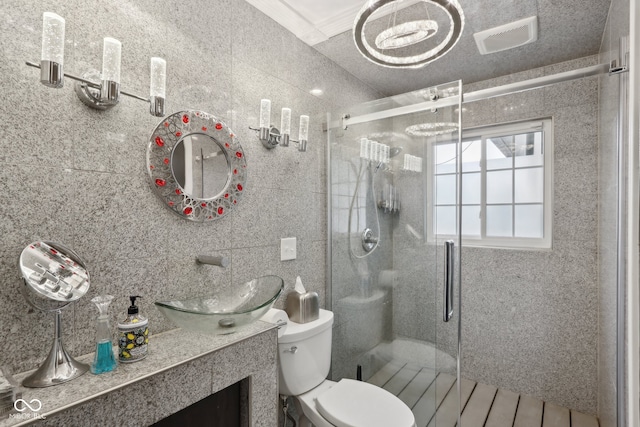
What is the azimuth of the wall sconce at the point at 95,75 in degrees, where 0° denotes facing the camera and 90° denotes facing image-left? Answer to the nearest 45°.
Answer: approximately 315°

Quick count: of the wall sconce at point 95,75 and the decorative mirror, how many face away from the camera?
0

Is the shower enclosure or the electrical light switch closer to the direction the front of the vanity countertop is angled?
the shower enclosure

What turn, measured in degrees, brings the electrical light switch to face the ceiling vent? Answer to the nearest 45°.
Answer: approximately 45° to its left

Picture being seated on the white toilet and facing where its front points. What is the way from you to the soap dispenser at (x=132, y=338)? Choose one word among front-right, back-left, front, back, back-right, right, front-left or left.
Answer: right

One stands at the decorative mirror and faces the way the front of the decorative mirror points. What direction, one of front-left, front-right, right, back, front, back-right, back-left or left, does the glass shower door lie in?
front-left

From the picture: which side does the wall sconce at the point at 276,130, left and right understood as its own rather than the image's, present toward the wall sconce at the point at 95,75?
right

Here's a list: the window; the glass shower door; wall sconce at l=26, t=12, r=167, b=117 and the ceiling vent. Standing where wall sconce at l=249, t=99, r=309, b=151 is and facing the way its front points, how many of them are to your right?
1
